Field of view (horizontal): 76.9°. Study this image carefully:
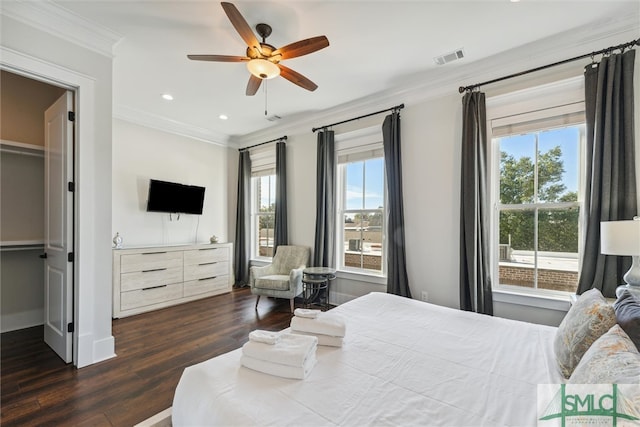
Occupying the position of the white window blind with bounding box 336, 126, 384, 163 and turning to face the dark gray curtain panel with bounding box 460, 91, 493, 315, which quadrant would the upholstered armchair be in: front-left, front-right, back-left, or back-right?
back-right

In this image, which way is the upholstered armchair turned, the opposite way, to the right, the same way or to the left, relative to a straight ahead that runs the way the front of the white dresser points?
to the right

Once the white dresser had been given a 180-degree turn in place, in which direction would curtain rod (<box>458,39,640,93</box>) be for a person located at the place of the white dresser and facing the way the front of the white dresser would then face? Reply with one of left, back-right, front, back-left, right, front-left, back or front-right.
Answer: back

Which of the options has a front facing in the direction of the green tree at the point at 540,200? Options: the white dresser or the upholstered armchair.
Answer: the white dresser

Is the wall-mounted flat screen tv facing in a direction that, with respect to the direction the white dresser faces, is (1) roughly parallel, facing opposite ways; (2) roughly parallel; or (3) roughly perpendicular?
roughly parallel

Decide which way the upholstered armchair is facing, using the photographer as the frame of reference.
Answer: facing the viewer and to the left of the viewer

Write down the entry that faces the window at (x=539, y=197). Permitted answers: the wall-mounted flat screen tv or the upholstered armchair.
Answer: the wall-mounted flat screen tv

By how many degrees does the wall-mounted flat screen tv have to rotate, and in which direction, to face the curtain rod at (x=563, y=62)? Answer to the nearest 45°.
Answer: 0° — it already faces it

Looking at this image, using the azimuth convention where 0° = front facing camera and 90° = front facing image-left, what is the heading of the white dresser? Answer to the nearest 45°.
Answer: approximately 315°

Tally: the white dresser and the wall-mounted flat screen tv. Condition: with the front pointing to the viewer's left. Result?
0

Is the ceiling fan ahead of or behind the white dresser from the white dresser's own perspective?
ahead

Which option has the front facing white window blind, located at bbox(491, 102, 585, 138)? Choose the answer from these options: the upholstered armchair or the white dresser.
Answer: the white dresser

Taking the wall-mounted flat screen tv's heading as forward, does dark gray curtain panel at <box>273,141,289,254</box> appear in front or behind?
in front

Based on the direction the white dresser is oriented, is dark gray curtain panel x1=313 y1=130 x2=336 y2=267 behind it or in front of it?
in front
